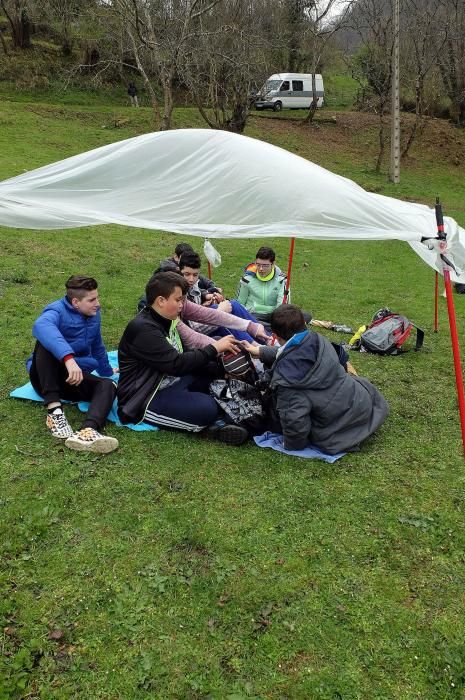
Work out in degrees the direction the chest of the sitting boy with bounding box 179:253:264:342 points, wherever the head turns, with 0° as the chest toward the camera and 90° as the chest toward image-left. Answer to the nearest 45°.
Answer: approximately 315°

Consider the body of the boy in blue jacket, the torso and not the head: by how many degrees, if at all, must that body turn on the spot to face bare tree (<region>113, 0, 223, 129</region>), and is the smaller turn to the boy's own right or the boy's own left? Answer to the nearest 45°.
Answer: approximately 135° to the boy's own left

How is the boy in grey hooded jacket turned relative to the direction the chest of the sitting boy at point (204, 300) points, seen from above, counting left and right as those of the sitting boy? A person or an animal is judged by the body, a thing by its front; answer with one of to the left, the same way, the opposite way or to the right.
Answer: the opposite way

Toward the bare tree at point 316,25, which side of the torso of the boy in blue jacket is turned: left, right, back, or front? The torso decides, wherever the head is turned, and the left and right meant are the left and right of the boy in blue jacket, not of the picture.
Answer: left

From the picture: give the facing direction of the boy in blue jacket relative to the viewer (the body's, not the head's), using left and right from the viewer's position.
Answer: facing the viewer and to the right of the viewer

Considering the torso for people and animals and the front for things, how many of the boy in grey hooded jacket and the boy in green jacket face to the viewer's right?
0

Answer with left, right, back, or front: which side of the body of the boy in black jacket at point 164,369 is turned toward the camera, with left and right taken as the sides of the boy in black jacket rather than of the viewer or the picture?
right

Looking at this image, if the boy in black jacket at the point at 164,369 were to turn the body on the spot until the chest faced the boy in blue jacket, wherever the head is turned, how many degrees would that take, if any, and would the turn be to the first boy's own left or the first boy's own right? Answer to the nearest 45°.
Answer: approximately 180°

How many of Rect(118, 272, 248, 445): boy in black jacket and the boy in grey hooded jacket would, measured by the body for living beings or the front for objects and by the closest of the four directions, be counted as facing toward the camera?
0

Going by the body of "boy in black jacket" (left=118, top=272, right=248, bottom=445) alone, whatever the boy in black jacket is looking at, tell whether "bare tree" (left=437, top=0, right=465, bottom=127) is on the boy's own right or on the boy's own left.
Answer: on the boy's own left

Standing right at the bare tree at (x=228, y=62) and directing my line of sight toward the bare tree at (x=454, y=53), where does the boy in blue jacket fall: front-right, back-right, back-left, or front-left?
back-right

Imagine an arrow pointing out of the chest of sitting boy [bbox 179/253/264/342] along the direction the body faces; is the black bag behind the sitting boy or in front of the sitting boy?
in front

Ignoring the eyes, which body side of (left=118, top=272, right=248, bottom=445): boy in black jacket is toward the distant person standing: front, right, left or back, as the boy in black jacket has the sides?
left

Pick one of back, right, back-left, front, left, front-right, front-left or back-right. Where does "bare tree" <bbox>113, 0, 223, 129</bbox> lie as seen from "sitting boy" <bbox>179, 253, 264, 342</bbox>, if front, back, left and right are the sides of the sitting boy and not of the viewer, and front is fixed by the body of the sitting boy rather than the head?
back-left

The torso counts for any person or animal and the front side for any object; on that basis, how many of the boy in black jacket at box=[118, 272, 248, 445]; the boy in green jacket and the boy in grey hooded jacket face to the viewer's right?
1
